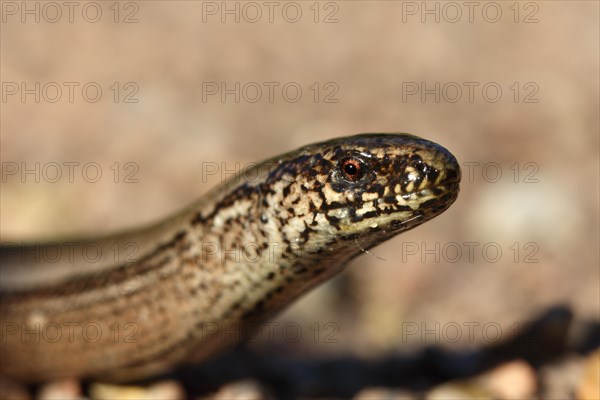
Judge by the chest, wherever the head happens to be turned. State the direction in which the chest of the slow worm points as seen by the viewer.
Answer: to the viewer's right
